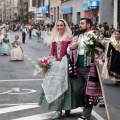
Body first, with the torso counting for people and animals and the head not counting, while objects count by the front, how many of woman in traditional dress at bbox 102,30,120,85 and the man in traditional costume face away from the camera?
0

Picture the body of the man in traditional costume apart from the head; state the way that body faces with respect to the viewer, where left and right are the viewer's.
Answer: facing the viewer and to the left of the viewer

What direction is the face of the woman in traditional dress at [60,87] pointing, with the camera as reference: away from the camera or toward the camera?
toward the camera

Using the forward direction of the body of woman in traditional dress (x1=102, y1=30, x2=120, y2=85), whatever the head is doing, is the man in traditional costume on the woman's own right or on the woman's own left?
on the woman's own right

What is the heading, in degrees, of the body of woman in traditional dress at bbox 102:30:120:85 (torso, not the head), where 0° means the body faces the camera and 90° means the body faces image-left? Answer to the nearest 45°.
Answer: approximately 315°

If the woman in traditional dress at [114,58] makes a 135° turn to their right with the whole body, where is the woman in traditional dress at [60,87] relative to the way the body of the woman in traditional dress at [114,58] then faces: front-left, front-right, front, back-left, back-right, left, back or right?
left
